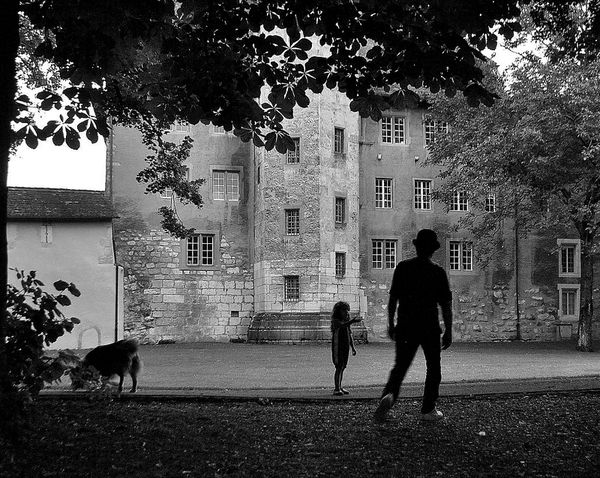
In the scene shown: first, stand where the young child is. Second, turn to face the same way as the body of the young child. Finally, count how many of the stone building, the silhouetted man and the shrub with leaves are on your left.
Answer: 1

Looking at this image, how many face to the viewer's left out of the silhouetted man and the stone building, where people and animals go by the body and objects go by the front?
0

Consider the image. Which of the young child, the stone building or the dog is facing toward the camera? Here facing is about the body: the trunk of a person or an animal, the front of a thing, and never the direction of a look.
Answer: the stone building

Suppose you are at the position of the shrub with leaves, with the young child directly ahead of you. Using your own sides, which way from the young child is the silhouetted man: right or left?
right

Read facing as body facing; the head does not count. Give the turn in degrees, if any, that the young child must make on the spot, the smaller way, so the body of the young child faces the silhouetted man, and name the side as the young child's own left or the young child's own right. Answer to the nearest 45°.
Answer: approximately 90° to the young child's own right

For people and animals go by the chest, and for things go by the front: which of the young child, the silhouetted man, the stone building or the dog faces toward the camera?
the stone building

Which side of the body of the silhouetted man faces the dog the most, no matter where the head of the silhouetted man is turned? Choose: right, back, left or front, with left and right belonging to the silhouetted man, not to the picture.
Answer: left

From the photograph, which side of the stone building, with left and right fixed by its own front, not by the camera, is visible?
front

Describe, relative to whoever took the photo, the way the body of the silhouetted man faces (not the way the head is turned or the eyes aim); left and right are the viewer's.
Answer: facing away from the viewer and to the right of the viewer

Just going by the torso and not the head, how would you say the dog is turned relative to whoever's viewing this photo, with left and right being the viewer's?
facing to the left of the viewer

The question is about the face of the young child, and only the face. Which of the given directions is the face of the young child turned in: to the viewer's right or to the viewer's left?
to the viewer's right

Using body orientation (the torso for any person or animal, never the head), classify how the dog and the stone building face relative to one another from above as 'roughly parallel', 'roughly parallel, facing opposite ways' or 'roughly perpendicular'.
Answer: roughly perpendicular

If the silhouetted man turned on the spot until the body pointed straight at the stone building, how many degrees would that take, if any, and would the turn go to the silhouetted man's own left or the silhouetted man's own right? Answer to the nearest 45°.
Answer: approximately 45° to the silhouetted man's own left

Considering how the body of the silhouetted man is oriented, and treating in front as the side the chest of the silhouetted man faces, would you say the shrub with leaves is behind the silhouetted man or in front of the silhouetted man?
behind

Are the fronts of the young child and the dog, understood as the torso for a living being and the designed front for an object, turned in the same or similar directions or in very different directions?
very different directions
